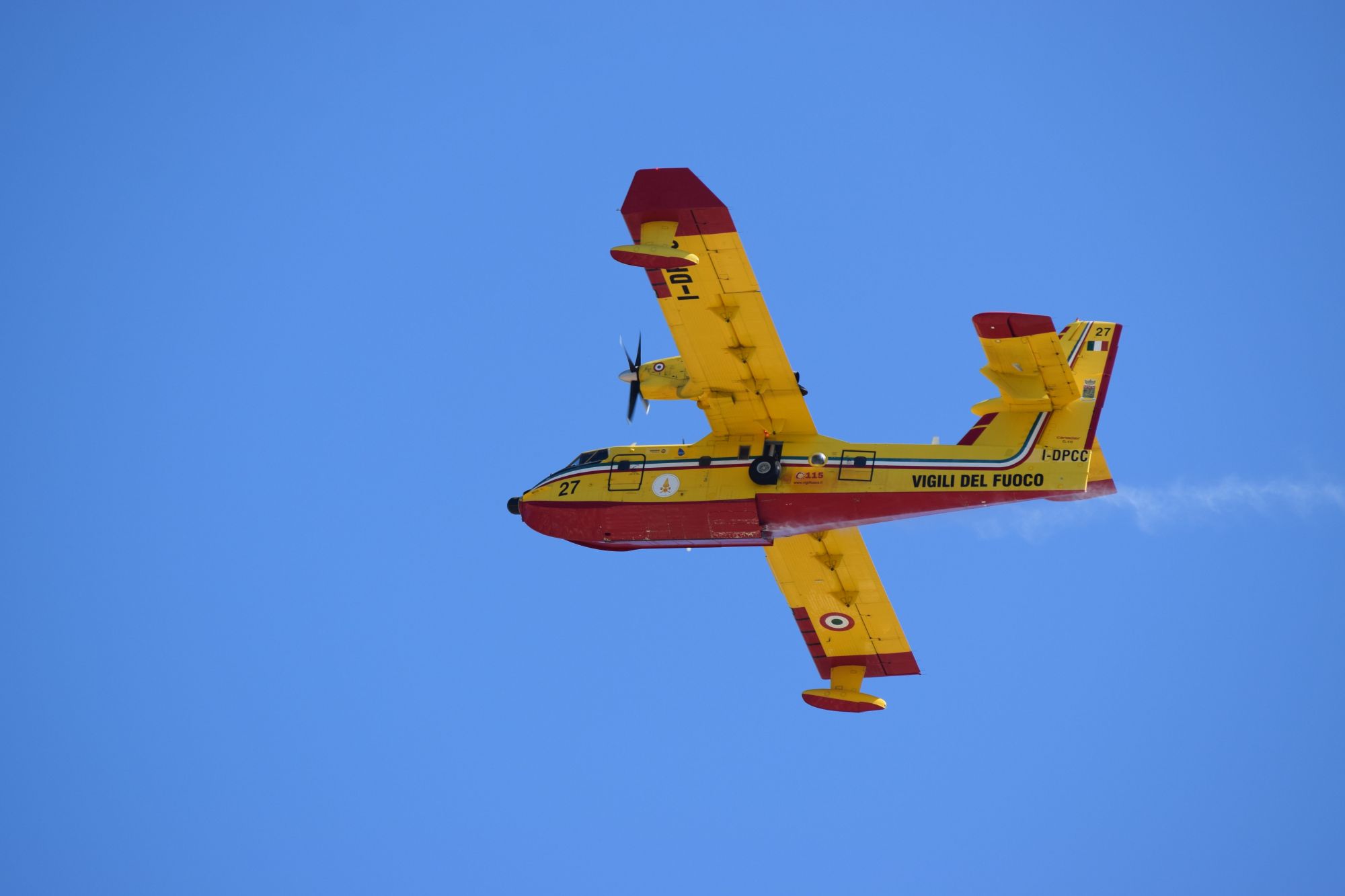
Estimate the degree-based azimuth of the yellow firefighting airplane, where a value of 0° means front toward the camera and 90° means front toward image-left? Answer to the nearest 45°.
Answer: approximately 90°
